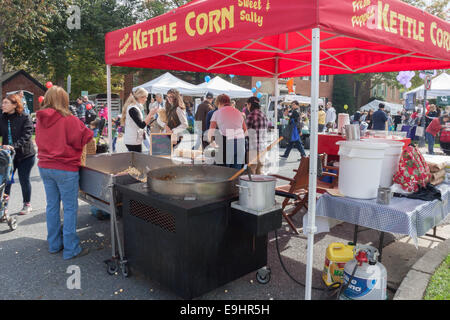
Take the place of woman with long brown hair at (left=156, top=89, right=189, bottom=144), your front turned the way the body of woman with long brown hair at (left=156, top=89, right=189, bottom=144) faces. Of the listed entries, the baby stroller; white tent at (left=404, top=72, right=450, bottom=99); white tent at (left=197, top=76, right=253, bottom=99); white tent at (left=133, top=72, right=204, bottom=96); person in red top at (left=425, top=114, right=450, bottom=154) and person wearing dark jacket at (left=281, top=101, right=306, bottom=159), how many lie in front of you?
1

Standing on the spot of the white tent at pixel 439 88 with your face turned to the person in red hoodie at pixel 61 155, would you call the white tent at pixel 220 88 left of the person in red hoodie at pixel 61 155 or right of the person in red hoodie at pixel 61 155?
right

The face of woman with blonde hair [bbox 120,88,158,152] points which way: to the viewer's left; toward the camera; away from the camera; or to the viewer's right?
to the viewer's right

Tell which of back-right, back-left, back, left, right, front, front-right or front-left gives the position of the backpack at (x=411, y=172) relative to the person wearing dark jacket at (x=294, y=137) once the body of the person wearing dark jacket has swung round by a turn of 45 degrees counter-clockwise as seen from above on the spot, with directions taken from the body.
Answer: front-left

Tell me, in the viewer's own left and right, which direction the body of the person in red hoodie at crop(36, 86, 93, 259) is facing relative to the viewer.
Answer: facing away from the viewer and to the right of the viewer

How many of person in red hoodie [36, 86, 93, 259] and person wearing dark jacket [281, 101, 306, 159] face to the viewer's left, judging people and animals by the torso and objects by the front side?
1

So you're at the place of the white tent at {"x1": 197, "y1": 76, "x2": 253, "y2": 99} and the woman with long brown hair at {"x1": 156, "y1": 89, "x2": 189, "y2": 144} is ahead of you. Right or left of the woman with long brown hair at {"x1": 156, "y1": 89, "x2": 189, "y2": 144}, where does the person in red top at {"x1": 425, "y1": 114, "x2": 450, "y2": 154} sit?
left

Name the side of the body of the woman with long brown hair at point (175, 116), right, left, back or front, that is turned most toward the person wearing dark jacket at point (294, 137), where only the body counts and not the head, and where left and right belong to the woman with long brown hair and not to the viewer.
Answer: back

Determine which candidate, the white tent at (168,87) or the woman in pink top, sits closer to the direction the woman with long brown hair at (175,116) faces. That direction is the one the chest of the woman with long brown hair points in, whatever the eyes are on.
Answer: the woman in pink top

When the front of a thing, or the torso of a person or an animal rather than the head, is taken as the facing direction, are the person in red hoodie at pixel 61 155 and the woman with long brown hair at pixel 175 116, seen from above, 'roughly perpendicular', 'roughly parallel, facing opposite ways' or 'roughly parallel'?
roughly parallel, facing opposite ways

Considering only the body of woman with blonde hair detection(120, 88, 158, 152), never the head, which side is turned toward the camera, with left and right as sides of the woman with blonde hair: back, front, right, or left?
right

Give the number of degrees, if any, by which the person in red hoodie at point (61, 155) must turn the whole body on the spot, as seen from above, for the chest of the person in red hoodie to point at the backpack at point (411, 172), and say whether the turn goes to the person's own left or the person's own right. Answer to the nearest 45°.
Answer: approximately 90° to the person's own right

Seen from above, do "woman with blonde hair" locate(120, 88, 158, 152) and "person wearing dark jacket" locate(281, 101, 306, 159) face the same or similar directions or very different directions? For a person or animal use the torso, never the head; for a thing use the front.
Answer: very different directions

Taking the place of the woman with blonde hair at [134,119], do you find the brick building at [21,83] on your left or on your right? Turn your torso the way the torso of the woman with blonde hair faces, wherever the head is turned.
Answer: on your left

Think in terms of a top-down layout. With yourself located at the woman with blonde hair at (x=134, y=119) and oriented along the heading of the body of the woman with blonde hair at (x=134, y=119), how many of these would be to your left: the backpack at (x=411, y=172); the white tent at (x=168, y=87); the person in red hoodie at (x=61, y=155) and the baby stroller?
1

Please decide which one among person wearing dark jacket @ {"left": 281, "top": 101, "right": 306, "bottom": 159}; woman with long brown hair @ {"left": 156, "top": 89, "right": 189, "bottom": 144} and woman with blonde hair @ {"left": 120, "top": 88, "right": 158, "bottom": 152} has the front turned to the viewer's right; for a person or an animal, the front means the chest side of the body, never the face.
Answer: woman with blonde hair @ {"left": 120, "top": 88, "right": 158, "bottom": 152}

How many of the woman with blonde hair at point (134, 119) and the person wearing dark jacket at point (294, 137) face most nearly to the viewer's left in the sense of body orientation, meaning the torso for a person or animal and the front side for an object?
1
